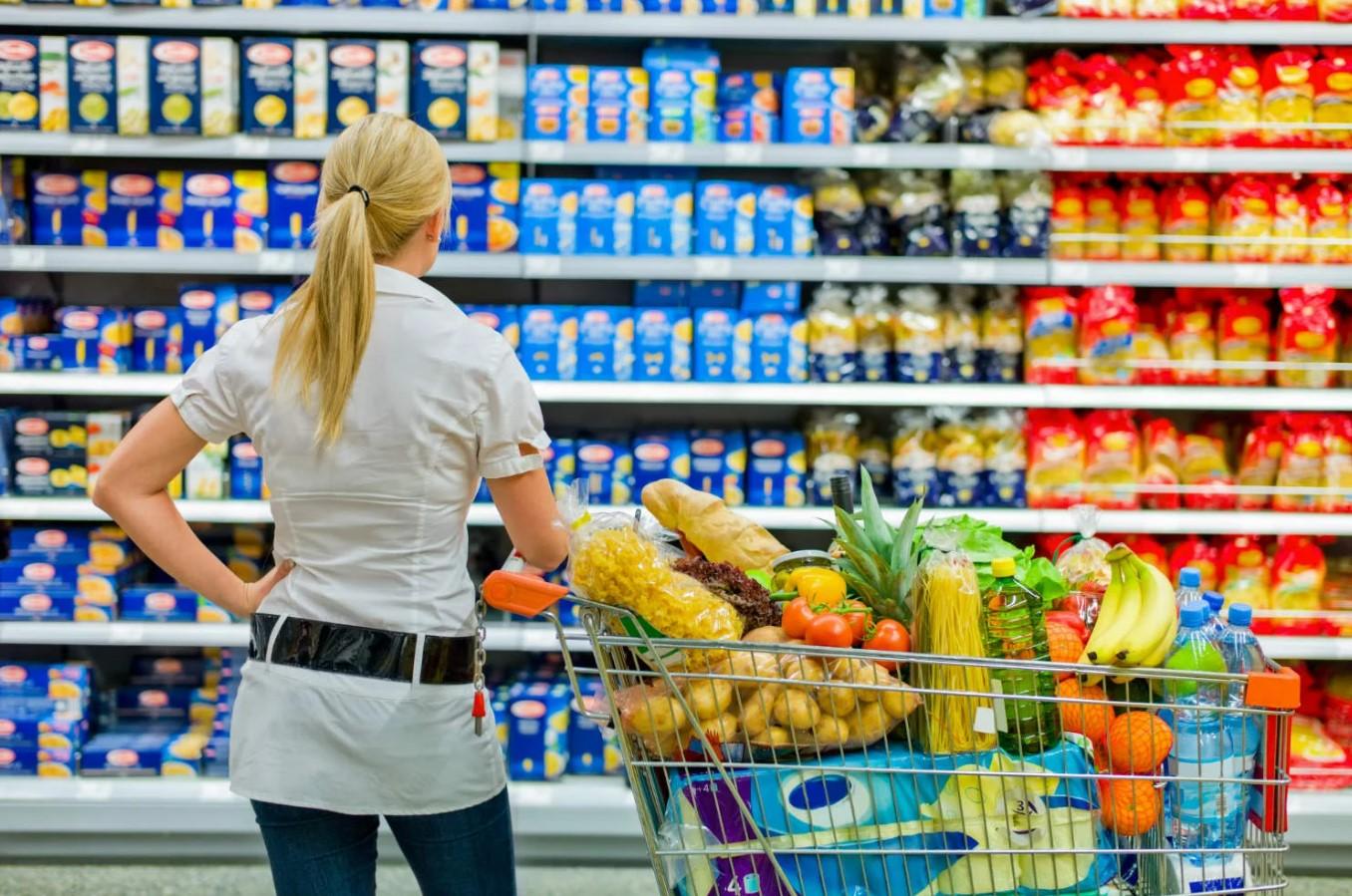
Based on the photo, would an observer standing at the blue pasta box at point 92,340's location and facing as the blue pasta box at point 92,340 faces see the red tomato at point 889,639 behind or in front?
in front

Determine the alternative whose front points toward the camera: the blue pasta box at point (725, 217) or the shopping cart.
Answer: the blue pasta box

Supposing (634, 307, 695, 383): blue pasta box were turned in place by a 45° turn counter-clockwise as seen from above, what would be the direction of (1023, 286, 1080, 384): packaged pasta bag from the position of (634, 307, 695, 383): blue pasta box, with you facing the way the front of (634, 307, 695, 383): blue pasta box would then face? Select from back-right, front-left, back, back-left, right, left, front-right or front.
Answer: front-left

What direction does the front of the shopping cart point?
to the viewer's right

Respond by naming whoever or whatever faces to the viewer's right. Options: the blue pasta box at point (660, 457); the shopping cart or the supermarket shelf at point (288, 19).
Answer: the shopping cart

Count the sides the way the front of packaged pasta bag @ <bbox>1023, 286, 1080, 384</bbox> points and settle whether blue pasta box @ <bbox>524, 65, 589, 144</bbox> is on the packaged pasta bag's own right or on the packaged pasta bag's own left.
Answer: on the packaged pasta bag's own right

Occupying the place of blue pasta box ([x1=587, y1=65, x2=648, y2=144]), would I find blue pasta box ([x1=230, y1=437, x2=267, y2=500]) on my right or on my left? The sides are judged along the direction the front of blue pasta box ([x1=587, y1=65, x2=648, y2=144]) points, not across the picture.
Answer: on my right

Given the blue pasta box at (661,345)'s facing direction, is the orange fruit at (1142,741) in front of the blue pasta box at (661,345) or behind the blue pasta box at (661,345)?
in front

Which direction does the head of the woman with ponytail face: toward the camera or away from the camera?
away from the camera

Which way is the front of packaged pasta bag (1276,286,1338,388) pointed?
toward the camera

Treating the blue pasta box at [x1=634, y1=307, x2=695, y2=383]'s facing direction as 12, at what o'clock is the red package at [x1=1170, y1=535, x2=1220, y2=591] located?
The red package is roughly at 9 o'clock from the blue pasta box.

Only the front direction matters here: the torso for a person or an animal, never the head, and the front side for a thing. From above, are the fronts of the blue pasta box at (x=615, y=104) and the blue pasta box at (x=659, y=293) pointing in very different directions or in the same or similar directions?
same or similar directions

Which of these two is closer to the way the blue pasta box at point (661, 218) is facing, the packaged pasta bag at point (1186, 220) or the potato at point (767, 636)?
the potato

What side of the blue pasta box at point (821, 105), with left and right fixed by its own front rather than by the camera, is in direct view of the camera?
front

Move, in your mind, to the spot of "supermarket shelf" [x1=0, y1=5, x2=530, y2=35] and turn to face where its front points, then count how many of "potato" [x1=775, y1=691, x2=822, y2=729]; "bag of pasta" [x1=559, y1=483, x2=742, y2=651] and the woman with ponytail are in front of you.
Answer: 3

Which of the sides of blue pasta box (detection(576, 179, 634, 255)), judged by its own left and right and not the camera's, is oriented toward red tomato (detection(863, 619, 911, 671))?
front

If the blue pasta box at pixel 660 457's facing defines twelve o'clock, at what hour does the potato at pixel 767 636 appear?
The potato is roughly at 12 o'clock from the blue pasta box.

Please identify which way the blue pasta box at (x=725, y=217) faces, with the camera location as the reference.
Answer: facing the viewer

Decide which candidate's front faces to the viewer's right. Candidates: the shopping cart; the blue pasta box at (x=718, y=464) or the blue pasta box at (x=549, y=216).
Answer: the shopping cart
